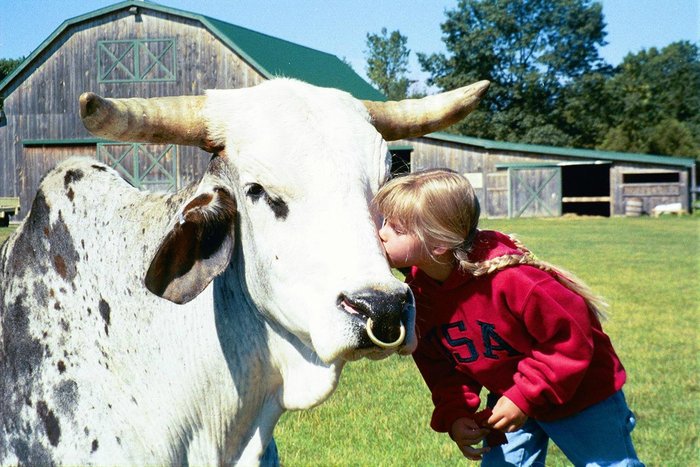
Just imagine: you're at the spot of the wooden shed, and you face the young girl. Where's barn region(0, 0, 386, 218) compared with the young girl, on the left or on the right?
right

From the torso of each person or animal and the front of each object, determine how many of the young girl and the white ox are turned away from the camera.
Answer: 0

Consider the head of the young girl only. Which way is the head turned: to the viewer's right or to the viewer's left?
to the viewer's left

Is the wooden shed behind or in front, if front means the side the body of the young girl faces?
behind

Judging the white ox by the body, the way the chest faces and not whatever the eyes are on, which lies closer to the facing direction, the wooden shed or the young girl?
the young girl

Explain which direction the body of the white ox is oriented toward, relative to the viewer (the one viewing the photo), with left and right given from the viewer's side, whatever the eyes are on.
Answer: facing the viewer and to the right of the viewer

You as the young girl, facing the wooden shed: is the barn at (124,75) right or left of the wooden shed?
left

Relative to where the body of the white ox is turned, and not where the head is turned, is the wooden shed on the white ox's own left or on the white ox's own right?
on the white ox's own left

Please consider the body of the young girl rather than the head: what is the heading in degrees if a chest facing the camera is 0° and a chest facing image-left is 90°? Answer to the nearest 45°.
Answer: approximately 45°

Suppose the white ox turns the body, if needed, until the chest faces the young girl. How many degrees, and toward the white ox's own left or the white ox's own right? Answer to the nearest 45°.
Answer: approximately 45° to the white ox's own left

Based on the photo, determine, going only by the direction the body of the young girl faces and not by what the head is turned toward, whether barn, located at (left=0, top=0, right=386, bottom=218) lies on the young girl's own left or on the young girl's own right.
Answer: on the young girl's own right

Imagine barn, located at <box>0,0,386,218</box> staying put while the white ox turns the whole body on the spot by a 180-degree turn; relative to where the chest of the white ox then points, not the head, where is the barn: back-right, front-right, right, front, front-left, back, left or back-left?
front-right

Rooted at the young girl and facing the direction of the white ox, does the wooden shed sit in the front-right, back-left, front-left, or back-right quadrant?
back-right
